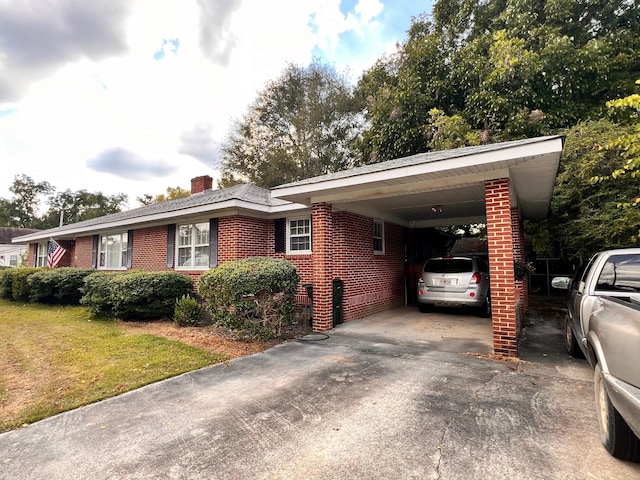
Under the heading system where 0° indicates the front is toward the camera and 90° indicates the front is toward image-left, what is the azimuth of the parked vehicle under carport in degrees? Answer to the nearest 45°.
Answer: approximately 180°

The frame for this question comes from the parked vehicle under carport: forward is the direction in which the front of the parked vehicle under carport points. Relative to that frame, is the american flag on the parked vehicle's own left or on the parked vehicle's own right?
on the parked vehicle's own left

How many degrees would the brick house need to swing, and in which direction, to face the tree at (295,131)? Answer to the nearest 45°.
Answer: approximately 135° to its right

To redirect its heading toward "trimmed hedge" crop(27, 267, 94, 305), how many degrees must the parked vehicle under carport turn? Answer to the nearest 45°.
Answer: approximately 90° to its left

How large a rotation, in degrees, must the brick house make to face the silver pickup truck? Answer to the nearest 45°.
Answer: approximately 45° to its left

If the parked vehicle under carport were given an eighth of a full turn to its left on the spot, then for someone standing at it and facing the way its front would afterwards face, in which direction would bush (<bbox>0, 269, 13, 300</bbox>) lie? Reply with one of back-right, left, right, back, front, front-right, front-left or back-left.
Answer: front-left

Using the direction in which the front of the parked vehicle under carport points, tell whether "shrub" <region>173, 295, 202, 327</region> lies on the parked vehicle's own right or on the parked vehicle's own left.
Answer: on the parked vehicle's own left

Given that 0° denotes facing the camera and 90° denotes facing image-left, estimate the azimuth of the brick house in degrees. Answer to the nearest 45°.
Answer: approximately 45°

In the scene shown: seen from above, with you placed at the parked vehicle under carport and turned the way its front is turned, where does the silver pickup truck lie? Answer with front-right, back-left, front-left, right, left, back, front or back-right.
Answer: back

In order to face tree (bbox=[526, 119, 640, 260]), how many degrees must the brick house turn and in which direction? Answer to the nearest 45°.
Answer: approximately 135° to its left

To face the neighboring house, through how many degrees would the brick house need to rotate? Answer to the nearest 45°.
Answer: approximately 90° to its right

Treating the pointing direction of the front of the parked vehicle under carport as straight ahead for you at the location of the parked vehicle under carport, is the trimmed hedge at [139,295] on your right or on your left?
on your left
